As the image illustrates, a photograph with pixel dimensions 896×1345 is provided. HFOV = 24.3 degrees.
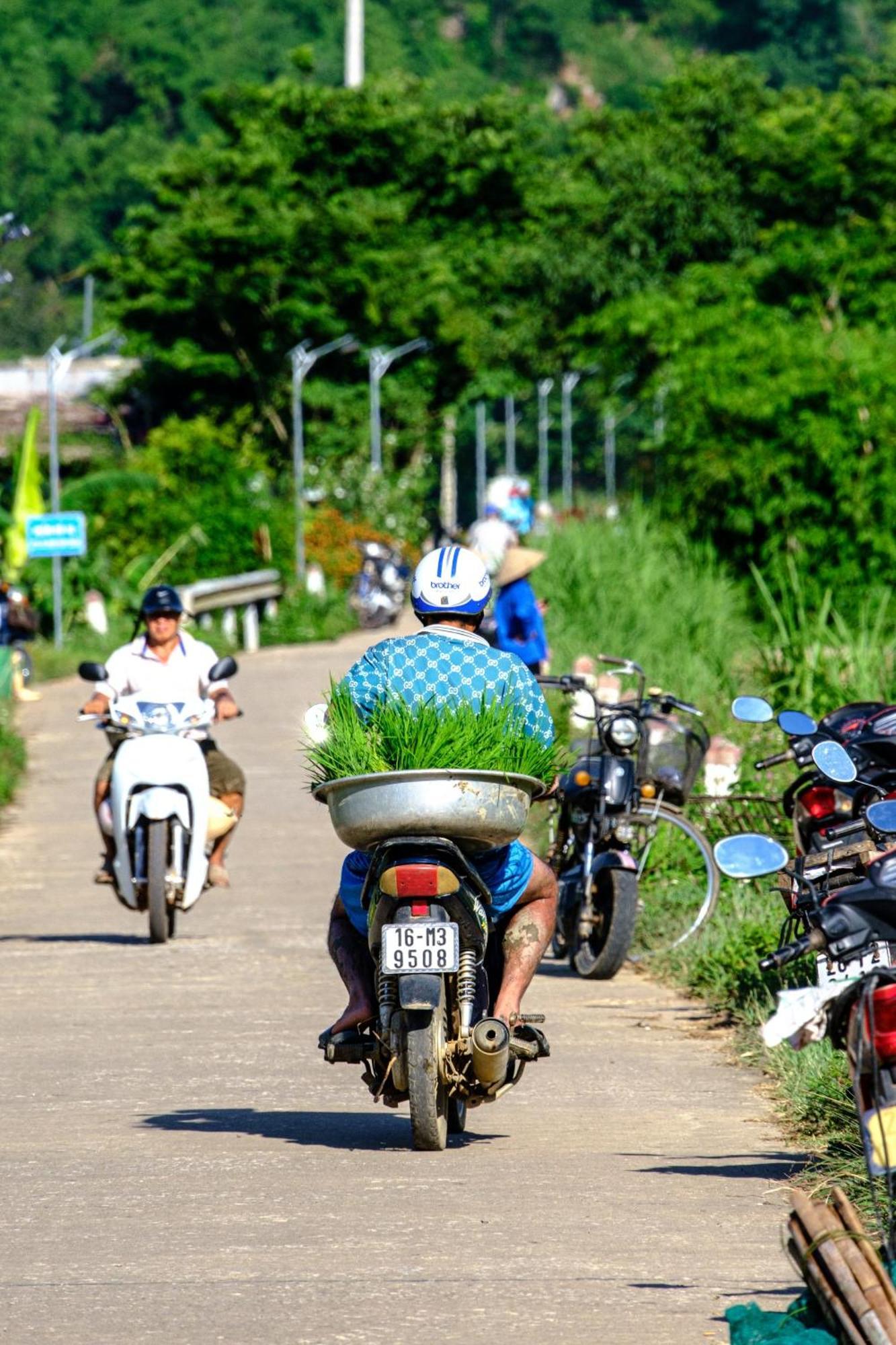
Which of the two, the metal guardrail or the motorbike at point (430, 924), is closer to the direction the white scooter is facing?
the motorbike

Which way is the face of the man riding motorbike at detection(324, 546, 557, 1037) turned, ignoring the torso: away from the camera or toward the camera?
away from the camera

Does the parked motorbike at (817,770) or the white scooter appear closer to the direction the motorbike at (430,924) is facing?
the white scooter

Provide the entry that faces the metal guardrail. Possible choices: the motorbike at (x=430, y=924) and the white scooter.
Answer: the motorbike

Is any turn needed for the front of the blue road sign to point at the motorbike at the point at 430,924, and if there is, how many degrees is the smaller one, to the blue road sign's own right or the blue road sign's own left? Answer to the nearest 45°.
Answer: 0° — it already faces it

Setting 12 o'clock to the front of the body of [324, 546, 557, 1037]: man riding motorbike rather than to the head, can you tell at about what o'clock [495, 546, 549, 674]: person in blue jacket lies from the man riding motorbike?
The person in blue jacket is roughly at 12 o'clock from the man riding motorbike.

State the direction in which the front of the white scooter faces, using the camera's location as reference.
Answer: facing the viewer

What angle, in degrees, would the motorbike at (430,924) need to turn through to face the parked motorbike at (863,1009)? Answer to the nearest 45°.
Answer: approximately 135° to its right

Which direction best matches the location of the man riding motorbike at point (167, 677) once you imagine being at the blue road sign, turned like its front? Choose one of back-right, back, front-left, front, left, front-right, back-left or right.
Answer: front

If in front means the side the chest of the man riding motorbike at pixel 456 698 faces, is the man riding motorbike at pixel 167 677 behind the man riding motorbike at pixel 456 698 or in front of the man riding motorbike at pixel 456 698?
in front

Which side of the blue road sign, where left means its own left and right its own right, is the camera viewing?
front

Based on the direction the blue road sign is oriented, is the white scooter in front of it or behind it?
in front

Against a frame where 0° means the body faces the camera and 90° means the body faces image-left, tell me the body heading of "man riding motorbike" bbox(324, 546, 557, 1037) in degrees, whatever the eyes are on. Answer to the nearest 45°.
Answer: approximately 180°

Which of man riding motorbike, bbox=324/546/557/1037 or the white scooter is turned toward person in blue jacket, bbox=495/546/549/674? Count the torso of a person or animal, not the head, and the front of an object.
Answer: the man riding motorbike

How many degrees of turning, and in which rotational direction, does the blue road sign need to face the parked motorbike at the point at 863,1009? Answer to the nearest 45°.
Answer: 0° — it already faces it

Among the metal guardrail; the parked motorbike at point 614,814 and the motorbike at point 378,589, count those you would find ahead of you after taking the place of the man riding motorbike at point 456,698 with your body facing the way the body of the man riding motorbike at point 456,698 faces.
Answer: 3

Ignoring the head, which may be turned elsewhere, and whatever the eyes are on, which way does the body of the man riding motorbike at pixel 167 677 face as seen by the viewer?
toward the camera

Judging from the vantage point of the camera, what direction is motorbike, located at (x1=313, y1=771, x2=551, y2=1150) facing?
facing away from the viewer
